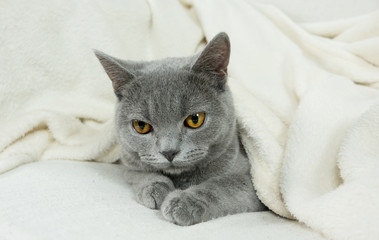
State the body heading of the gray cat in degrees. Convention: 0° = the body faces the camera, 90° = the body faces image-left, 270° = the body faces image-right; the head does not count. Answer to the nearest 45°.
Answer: approximately 0°
